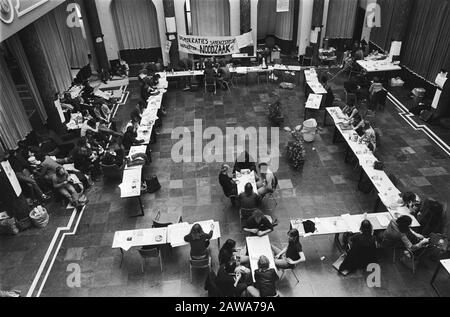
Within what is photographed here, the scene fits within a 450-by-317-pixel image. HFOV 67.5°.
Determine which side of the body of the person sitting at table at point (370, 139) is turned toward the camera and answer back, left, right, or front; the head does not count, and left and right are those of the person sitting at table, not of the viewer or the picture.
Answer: left

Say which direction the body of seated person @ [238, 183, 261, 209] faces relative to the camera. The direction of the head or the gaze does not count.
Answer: away from the camera

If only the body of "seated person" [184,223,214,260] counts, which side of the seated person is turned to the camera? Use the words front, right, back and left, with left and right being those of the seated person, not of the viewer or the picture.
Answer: back

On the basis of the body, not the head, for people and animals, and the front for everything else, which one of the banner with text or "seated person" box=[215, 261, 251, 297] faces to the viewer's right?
the seated person

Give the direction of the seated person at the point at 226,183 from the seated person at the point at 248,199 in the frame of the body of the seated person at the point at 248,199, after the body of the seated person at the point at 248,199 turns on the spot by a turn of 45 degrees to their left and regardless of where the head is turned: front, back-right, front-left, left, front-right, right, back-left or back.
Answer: front

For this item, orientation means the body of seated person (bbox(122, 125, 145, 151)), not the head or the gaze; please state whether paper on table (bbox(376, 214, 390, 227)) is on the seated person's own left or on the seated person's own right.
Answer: on the seated person's own right

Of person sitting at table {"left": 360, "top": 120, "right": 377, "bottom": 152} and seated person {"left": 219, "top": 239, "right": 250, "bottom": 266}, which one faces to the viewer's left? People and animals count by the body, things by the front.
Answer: the person sitting at table

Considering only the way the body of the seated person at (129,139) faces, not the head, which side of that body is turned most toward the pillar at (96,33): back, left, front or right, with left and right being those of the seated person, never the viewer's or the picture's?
left

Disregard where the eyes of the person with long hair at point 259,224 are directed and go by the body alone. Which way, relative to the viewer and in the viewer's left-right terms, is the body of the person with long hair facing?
facing the viewer

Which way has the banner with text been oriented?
toward the camera

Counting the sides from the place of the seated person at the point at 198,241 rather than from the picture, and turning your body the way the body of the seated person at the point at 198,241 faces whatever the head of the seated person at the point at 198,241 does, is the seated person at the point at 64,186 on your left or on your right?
on your left

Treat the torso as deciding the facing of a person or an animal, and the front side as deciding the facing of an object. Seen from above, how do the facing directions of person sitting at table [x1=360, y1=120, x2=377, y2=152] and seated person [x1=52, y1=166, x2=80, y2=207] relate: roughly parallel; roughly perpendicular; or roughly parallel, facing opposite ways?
roughly parallel, facing opposite ways

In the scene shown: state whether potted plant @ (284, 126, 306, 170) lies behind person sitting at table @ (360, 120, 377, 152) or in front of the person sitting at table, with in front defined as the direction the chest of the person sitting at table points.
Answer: in front

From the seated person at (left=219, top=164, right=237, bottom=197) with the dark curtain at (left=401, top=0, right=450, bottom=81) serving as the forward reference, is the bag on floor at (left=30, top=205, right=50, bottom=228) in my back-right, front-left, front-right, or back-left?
back-left

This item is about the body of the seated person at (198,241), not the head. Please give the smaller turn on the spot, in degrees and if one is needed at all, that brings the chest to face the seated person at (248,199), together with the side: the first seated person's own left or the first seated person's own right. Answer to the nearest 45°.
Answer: approximately 45° to the first seated person's own right

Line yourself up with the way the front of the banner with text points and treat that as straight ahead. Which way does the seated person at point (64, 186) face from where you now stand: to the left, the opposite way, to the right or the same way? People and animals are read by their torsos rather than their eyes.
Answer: to the left

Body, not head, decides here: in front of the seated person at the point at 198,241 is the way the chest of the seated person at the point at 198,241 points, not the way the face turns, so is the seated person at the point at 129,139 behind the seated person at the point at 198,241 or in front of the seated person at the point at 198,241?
in front

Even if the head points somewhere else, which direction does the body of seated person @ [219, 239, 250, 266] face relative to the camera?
to the viewer's right
